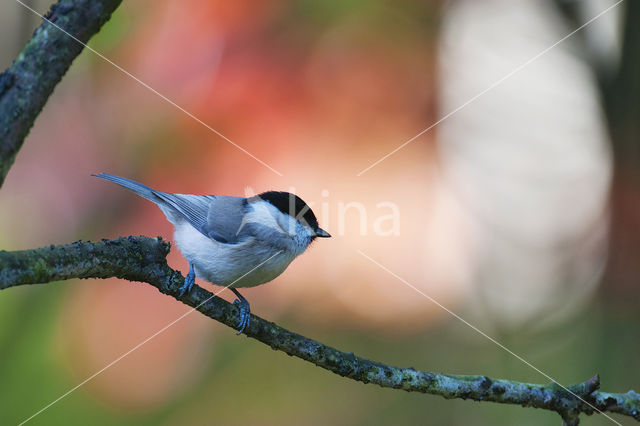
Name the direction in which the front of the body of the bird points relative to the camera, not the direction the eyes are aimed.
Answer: to the viewer's right
